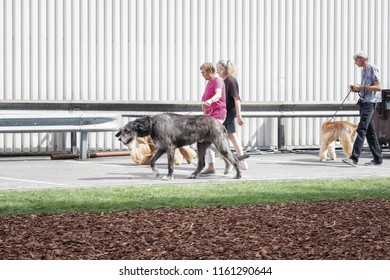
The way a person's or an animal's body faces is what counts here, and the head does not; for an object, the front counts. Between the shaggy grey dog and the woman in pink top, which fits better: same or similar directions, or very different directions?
same or similar directions

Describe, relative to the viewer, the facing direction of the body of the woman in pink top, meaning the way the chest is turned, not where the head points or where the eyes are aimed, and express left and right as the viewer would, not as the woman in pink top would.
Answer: facing to the left of the viewer

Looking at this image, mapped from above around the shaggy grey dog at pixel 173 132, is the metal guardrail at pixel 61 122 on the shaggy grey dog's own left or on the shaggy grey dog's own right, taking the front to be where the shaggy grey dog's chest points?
on the shaggy grey dog's own right

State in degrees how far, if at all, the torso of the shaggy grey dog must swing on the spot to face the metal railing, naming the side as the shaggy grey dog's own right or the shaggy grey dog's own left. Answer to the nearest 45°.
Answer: approximately 90° to the shaggy grey dog's own right

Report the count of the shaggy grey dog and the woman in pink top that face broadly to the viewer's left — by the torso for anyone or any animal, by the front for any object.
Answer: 2

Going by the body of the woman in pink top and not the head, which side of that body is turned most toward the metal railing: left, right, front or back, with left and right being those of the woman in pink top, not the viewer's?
right

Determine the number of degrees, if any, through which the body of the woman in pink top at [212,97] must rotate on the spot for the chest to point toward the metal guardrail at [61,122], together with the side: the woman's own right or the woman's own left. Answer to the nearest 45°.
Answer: approximately 45° to the woman's own right

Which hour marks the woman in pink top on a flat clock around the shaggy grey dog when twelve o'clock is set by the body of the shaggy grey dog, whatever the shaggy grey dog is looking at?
The woman in pink top is roughly at 4 o'clock from the shaggy grey dog.

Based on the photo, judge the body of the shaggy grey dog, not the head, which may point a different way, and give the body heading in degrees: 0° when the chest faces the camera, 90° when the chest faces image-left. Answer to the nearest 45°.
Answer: approximately 90°

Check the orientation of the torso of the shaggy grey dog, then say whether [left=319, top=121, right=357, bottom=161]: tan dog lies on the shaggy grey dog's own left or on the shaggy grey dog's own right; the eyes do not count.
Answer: on the shaggy grey dog's own right

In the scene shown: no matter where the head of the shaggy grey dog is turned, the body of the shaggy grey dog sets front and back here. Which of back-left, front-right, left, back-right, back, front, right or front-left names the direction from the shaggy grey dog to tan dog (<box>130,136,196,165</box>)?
right
